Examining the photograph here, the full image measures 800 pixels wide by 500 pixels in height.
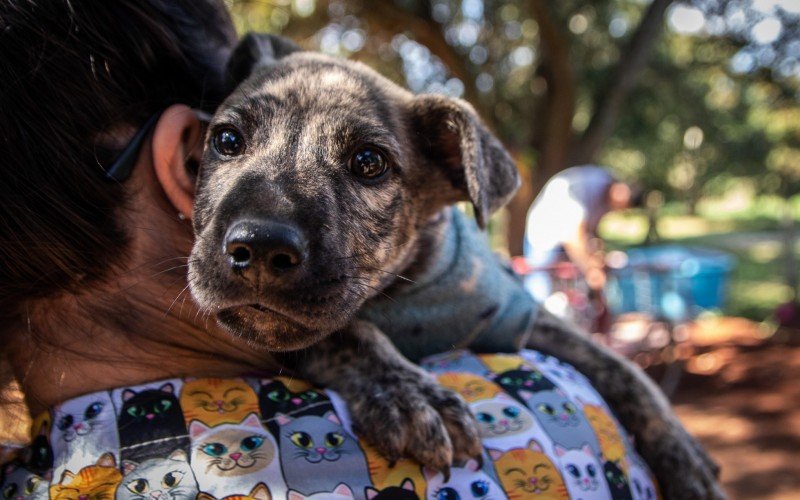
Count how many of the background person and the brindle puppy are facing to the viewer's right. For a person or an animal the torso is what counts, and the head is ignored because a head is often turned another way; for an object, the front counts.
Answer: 1

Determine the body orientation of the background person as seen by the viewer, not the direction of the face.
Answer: to the viewer's right

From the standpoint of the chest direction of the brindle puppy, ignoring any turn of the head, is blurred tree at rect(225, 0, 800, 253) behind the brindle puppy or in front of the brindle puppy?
behind

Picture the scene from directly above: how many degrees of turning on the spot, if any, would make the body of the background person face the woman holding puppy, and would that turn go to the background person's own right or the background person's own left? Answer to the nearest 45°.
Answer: approximately 90° to the background person's own right

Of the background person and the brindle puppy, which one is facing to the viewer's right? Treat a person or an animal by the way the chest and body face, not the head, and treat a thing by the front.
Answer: the background person

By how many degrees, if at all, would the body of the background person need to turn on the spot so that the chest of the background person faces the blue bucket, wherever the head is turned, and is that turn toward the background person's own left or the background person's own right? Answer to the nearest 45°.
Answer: approximately 45° to the background person's own left

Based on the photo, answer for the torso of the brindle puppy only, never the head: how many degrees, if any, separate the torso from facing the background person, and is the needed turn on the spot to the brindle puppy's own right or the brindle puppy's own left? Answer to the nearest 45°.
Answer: approximately 135° to the brindle puppy's own right

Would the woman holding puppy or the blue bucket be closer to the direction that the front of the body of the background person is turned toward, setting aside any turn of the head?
the blue bucket

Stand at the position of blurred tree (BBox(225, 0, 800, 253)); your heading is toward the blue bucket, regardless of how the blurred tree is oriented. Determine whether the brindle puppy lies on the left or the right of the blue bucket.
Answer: right
